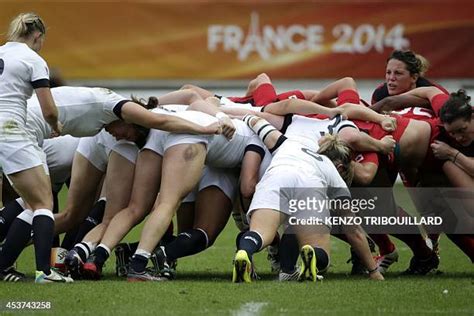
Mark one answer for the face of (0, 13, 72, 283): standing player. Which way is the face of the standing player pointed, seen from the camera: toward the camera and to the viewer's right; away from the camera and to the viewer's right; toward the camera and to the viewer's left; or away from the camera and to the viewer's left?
away from the camera and to the viewer's right

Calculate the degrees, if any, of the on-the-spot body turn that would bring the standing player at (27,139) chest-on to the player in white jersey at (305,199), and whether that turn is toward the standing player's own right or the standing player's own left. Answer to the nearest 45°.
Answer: approximately 45° to the standing player's own right

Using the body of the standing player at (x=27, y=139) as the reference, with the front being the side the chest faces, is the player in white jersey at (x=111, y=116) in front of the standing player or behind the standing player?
in front

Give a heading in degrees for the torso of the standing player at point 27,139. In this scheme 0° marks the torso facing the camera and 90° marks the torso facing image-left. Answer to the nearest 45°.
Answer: approximately 225°
